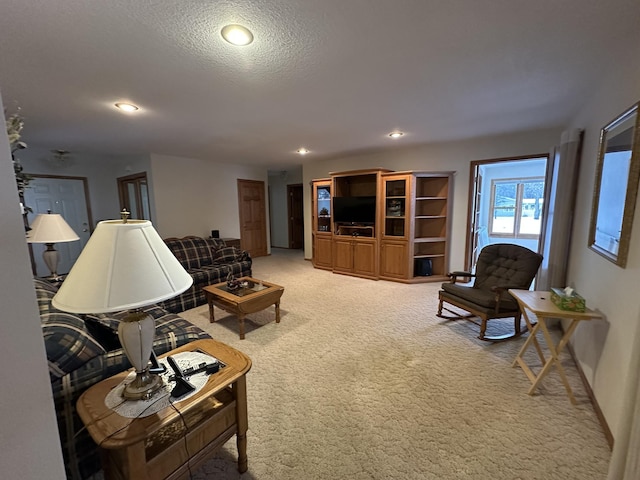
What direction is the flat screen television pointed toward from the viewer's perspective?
toward the camera

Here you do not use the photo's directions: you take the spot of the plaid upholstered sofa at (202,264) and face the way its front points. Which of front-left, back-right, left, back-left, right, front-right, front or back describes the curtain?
front

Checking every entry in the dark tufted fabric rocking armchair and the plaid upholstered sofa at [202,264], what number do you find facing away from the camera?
0

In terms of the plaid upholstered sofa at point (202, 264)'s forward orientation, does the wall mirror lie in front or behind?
in front

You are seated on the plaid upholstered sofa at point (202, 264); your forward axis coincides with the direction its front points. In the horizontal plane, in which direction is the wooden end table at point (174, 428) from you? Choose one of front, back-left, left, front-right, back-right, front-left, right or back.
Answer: front-right

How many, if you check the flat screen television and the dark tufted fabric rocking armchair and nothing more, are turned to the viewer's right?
0

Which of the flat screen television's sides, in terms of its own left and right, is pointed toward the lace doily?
front

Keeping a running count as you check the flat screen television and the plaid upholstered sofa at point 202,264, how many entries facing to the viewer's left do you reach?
0

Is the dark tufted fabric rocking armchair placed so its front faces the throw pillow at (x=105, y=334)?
yes

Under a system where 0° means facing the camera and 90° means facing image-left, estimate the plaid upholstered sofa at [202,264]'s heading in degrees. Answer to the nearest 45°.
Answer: approximately 315°

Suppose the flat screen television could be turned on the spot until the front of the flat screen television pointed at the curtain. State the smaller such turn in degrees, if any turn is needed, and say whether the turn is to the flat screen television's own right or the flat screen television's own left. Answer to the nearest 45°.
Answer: approximately 45° to the flat screen television's own left

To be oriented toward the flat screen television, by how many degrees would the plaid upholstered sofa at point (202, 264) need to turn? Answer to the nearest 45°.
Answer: approximately 45° to its left

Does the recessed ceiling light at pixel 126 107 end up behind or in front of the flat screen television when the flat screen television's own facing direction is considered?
in front

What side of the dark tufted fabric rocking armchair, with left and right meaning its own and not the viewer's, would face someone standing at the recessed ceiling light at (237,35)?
front

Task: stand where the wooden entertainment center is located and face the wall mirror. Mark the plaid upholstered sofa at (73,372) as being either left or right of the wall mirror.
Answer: right

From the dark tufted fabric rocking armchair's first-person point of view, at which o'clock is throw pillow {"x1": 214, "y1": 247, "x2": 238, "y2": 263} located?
The throw pillow is roughly at 1 o'clock from the dark tufted fabric rocking armchair.

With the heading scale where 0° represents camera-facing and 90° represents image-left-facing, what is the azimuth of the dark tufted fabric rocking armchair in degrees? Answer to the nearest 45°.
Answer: approximately 45°

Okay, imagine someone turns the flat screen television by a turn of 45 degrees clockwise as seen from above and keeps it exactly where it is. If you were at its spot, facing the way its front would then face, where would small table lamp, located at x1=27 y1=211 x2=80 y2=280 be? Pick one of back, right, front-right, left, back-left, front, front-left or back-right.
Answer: front

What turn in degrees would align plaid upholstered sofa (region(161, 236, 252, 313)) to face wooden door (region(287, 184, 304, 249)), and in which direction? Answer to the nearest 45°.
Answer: approximately 90° to its left
